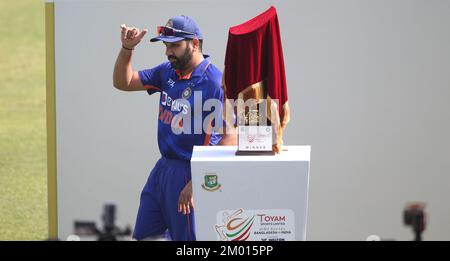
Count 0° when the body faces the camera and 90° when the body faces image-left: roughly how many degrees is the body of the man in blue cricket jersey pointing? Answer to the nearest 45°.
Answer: approximately 45°

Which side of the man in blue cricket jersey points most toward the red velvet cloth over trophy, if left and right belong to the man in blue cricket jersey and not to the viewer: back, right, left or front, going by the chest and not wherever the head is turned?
left

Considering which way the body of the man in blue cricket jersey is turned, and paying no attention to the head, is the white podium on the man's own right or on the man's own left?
on the man's own left
